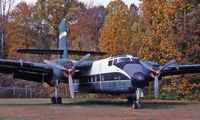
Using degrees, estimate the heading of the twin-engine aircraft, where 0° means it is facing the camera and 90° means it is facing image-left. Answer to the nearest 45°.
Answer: approximately 315°

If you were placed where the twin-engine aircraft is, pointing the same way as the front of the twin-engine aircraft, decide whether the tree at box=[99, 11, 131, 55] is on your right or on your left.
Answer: on your left

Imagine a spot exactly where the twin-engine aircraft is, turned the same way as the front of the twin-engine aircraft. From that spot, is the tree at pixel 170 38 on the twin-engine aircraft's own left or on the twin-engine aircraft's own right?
on the twin-engine aircraft's own left
